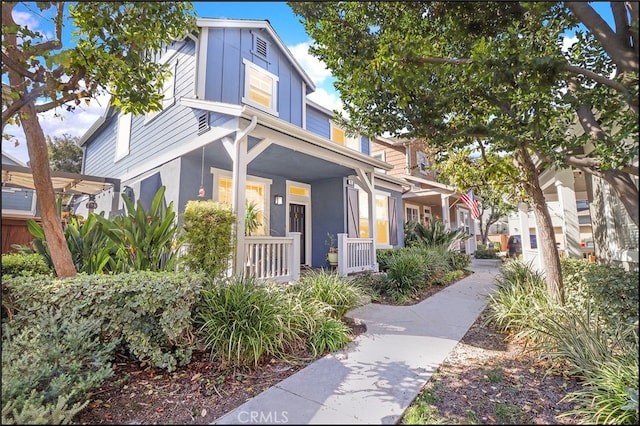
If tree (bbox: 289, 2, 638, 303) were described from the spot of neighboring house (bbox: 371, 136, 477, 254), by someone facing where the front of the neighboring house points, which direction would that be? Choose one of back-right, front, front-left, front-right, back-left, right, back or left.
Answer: front-right

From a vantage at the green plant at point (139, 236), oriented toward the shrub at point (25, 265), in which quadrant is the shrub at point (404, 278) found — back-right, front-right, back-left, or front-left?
back-right

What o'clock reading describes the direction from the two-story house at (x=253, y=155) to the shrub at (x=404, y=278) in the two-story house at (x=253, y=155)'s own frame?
The shrub is roughly at 11 o'clock from the two-story house.

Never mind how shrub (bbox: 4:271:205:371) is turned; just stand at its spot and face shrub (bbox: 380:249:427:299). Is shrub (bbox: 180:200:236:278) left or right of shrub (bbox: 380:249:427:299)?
left

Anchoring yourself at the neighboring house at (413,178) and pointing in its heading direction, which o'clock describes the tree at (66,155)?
The tree is roughly at 4 o'clock from the neighboring house.

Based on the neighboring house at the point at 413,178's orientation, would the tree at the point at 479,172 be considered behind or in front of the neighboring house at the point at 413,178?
in front

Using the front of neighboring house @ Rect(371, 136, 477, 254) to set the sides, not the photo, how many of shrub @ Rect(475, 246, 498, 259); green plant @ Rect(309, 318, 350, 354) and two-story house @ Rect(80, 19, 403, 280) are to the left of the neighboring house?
1

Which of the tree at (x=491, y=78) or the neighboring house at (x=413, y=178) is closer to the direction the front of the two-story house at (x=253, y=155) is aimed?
the tree

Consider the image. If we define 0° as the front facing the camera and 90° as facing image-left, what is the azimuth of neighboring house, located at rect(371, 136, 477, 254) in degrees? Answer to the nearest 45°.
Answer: approximately 315°

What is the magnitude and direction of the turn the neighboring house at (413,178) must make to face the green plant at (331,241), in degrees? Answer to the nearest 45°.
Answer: approximately 45° to its right

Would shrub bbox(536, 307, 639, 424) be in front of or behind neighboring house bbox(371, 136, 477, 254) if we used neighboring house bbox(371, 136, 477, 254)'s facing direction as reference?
in front

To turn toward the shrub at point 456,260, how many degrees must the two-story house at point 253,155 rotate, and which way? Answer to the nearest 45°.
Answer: approximately 45° to its left

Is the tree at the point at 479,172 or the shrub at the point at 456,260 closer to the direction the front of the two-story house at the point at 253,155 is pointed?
the tree

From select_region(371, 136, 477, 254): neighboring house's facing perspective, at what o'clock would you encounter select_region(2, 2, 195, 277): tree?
The tree is roughly at 2 o'clock from the neighboring house.

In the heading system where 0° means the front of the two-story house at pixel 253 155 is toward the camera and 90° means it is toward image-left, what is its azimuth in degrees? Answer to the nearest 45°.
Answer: approximately 315°

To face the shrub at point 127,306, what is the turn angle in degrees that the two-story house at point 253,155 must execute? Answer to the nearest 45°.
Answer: approximately 45° to its right
